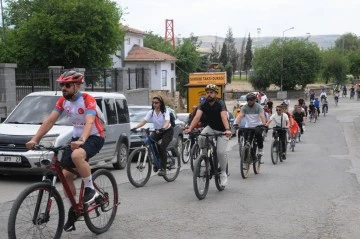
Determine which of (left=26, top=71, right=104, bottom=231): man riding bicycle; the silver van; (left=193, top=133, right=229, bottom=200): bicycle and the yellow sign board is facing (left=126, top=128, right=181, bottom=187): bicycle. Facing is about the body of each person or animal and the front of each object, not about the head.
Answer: the yellow sign board

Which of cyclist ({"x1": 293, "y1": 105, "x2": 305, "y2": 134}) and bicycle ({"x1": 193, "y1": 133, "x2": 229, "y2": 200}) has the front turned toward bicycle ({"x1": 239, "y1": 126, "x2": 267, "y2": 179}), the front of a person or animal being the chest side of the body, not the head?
the cyclist

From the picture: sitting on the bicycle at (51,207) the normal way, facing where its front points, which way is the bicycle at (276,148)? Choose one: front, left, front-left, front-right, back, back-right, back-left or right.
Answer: back

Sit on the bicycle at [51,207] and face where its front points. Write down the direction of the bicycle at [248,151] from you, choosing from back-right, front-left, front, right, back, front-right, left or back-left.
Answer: back

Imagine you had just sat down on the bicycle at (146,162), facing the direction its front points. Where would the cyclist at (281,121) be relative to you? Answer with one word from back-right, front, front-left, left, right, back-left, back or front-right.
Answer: back

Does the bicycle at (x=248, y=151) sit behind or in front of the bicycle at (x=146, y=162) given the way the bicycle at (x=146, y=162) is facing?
behind

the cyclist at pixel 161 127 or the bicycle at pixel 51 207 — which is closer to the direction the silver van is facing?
the bicycle

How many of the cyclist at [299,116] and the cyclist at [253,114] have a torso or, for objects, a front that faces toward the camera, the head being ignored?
2

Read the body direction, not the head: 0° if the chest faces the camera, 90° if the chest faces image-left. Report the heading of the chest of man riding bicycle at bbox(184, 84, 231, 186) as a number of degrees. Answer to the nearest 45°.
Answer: approximately 45°

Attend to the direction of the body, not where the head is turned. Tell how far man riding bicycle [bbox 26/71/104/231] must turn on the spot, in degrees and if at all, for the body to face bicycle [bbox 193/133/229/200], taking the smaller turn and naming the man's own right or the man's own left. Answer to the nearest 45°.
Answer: approximately 180°

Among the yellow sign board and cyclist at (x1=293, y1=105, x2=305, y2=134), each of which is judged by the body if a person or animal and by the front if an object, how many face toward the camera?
2

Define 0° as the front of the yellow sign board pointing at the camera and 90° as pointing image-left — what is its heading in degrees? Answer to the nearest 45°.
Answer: approximately 0°

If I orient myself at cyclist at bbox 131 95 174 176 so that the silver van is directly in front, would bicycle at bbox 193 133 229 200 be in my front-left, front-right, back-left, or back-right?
back-left
